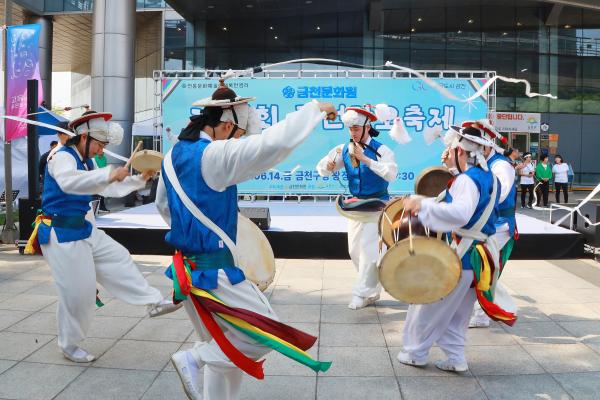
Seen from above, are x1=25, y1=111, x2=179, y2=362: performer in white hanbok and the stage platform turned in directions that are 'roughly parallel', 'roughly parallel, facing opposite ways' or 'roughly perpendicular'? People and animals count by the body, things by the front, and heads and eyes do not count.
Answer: roughly perpendicular

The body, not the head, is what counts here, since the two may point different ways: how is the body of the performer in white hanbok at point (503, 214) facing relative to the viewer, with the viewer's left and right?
facing to the left of the viewer

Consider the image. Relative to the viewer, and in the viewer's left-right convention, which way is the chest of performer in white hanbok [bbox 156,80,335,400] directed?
facing away from the viewer and to the right of the viewer

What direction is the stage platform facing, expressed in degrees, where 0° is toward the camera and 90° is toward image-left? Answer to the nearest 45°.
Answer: approximately 0°

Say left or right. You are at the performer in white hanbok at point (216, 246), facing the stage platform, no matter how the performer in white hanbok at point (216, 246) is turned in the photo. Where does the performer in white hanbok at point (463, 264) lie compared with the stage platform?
right

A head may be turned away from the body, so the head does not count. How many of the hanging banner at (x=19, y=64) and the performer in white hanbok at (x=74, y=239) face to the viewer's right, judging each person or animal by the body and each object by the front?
1

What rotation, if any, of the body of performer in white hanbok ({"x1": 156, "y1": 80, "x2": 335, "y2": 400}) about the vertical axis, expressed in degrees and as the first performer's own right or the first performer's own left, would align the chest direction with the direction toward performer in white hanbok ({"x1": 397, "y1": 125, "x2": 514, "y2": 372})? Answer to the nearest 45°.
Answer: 0° — they already face them

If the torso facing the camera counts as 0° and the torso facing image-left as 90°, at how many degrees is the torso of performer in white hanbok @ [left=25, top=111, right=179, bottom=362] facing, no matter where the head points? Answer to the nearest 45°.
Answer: approximately 270°

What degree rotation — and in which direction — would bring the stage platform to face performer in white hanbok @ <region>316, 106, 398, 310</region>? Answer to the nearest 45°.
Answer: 0° — it already faces them

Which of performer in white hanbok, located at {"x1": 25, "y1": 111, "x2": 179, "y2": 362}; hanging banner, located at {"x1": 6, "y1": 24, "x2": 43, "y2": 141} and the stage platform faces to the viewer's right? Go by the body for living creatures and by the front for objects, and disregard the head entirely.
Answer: the performer in white hanbok
